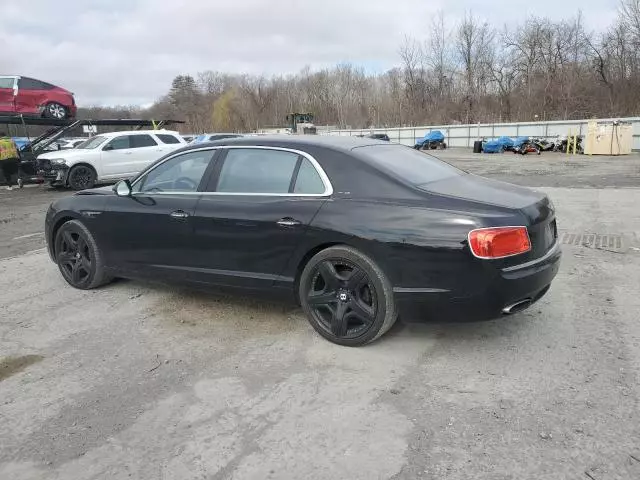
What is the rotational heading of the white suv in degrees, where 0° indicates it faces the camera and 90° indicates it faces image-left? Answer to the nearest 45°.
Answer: approximately 45°

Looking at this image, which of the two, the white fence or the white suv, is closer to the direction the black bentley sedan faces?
the white suv

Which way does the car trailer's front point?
to the viewer's left

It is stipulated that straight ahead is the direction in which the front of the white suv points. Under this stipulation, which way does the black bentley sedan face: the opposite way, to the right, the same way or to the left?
to the right

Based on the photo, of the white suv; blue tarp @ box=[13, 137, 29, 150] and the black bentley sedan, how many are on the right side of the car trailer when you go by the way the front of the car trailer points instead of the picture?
1

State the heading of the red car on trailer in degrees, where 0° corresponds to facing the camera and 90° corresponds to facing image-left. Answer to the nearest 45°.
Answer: approximately 90°

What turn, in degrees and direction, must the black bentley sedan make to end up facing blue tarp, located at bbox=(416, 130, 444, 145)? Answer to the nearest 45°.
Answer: approximately 45° to its right

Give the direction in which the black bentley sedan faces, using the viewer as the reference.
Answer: facing away from the viewer and to the left of the viewer
